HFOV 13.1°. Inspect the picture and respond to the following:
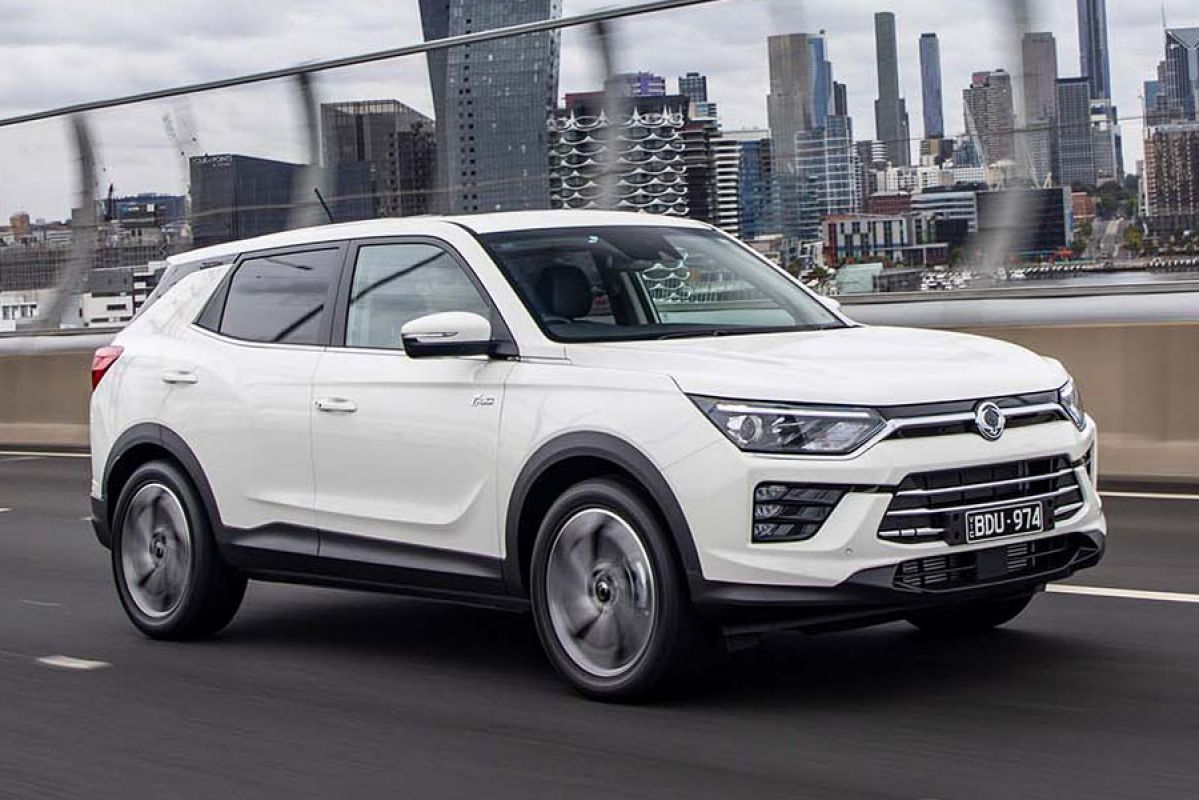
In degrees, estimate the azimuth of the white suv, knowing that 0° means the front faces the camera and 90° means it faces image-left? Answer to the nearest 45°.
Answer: approximately 315°

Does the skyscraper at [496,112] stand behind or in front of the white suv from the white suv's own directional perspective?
behind

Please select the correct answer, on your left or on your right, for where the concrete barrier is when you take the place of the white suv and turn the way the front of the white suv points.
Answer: on your left

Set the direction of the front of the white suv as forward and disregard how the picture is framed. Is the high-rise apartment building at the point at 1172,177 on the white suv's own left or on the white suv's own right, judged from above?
on the white suv's own left

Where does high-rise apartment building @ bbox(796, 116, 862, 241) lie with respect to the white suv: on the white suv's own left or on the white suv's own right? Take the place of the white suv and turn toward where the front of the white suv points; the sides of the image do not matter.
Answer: on the white suv's own left

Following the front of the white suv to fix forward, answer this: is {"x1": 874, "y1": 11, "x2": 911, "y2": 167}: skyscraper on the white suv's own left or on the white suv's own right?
on the white suv's own left
